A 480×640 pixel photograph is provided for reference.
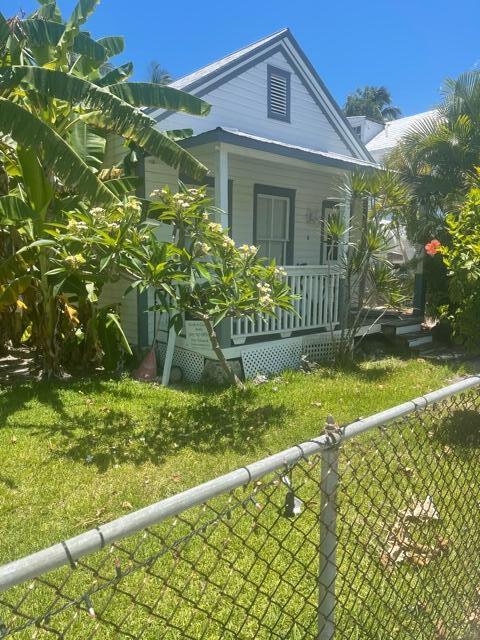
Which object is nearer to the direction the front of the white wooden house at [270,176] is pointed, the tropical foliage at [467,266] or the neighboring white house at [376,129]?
the tropical foliage

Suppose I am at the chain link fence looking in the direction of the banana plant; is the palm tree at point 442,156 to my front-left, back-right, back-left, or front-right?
front-right

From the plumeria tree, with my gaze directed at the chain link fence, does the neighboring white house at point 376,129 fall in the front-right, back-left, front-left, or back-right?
back-left

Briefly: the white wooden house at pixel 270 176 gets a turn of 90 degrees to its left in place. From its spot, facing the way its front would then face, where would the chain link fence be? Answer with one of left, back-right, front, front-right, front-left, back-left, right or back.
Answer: back-right

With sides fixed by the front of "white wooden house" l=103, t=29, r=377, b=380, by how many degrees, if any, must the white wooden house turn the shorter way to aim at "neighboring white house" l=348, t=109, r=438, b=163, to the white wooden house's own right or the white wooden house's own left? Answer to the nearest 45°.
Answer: approximately 135° to the white wooden house's own left

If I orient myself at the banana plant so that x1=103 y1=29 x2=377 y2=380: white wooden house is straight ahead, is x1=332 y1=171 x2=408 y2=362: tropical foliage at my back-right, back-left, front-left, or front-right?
front-right

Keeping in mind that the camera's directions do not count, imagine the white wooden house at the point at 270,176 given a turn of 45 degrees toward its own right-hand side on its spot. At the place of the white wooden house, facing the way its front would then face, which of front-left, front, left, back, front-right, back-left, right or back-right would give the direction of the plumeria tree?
front

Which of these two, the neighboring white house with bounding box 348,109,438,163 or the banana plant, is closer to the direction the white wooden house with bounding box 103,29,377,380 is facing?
the banana plant

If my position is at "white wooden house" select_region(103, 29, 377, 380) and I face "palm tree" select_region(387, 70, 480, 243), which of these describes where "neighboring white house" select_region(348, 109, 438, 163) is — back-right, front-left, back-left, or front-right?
front-left
